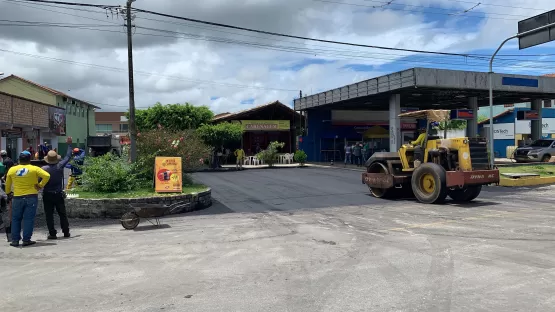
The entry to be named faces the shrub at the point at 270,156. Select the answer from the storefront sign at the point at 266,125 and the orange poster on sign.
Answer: the storefront sign

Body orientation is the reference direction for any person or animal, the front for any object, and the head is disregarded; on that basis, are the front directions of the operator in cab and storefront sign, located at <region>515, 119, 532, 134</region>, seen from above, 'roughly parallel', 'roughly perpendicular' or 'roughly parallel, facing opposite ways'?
roughly perpendicular

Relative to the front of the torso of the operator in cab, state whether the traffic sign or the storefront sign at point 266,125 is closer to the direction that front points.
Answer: the storefront sign

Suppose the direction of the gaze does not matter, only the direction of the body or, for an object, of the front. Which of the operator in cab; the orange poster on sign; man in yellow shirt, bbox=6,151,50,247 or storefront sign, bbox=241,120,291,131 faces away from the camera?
the man in yellow shirt

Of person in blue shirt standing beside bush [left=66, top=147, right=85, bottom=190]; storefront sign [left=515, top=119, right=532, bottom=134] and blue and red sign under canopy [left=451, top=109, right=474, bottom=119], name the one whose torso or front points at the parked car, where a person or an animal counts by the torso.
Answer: storefront sign [left=515, top=119, right=532, bottom=134]

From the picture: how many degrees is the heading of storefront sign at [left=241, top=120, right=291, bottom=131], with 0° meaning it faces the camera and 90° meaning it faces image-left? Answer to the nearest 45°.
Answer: approximately 0°

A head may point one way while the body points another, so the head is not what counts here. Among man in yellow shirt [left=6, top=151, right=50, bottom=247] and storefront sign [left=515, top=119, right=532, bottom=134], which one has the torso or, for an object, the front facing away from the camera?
the man in yellow shirt

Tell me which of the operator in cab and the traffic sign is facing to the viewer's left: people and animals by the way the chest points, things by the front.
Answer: the operator in cab

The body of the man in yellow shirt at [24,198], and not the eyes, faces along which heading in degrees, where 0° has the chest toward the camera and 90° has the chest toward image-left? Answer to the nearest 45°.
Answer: approximately 180°

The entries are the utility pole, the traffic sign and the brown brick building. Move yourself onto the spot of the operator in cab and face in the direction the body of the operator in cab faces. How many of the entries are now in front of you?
2
